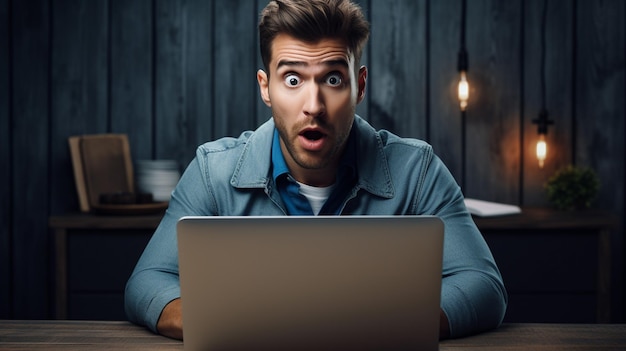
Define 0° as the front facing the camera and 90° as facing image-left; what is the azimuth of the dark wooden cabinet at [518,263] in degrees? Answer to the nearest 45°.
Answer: approximately 0°

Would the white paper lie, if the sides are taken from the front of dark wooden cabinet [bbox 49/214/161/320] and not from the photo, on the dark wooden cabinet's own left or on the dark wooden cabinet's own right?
on the dark wooden cabinet's own left

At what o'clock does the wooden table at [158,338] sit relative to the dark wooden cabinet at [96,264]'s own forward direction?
The wooden table is roughly at 12 o'clock from the dark wooden cabinet.

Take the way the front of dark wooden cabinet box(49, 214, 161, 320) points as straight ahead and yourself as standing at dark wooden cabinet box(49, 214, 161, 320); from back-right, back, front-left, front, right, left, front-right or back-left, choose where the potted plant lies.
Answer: left

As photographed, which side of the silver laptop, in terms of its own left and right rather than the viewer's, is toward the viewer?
back

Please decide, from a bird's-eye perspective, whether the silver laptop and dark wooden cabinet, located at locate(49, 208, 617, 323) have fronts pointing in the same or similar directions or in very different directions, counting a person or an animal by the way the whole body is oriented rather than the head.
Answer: very different directions

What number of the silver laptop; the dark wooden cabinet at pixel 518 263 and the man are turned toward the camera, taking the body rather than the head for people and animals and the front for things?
2

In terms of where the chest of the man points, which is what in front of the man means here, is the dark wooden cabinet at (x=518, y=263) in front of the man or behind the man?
behind

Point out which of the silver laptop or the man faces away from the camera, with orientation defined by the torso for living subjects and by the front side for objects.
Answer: the silver laptop

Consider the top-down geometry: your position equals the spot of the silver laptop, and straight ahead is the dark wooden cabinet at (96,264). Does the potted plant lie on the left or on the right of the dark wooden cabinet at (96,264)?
right
